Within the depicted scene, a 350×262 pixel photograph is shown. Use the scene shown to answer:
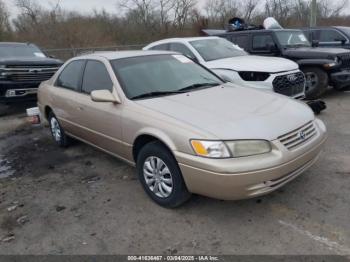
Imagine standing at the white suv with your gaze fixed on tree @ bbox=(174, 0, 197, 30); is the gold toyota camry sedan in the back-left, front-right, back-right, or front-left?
back-left

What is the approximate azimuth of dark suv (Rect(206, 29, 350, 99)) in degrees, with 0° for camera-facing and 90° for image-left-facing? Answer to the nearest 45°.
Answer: approximately 315°

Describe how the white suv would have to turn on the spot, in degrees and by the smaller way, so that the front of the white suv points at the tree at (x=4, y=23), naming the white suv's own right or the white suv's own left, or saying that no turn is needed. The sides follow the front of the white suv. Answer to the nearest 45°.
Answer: approximately 180°

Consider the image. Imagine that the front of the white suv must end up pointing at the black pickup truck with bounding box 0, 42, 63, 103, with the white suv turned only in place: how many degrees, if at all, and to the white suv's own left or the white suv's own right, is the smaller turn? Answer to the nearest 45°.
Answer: approximately 135° to the white suv's own right

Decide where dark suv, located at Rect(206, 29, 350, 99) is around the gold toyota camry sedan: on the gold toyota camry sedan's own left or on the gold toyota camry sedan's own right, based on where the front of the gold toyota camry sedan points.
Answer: on the gold toyota camry sedan's own left

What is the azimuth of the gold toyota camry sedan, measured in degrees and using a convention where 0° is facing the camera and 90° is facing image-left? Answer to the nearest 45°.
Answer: approximately 315°

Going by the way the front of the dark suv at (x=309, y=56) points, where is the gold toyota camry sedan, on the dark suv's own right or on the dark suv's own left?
on the dark suv's own right

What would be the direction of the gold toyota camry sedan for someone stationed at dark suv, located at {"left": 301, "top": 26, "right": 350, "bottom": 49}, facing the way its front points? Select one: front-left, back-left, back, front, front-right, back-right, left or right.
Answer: front-right

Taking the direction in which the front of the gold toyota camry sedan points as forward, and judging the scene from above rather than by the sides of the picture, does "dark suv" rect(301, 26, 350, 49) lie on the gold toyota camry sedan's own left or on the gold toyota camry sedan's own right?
on the gold toyota camry sedan's own left

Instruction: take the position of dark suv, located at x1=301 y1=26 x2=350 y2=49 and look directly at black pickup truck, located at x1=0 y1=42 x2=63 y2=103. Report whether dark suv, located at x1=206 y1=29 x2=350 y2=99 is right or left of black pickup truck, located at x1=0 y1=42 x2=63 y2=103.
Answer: left

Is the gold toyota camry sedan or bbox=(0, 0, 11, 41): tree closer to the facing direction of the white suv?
the gold toyota camry sedan

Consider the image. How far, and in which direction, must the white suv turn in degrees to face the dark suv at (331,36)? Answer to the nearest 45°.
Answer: approximately 90° to its left
